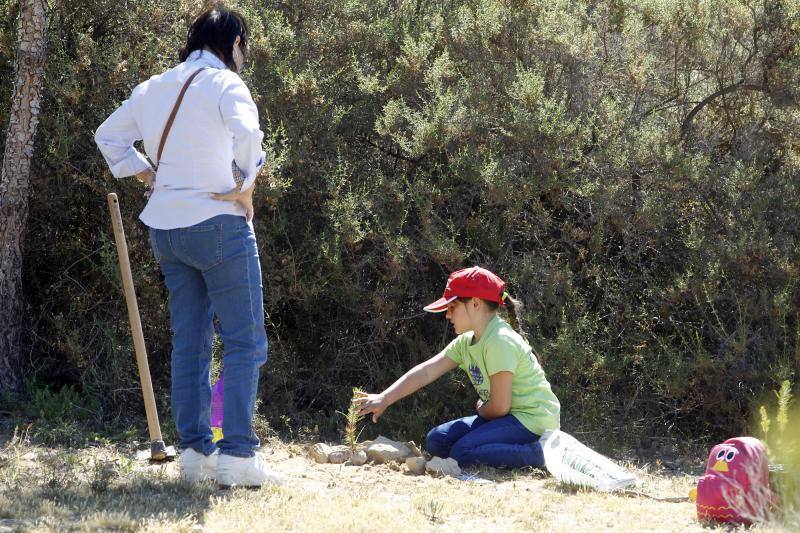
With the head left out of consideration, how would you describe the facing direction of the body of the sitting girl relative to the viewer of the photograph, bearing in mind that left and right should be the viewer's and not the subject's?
facing to the left of the viewer

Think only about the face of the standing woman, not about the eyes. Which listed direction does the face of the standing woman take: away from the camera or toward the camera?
away from the camera

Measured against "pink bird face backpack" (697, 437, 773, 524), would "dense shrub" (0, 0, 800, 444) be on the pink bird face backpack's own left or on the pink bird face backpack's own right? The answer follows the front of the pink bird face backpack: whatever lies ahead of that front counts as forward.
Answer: on the pink bird face backpack's own right

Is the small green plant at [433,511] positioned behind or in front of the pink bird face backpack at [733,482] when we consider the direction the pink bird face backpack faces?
in front

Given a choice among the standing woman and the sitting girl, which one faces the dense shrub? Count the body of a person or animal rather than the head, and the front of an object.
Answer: the standing woman

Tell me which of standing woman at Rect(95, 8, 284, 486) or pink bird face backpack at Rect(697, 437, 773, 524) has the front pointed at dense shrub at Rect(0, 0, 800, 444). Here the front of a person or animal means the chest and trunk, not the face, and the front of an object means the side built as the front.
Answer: the standing woman

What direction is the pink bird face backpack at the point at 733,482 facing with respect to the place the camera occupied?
facing the viewer and to the left of the viewer

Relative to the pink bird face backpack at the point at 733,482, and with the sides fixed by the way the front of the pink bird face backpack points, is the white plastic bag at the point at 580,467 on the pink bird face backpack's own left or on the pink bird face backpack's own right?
on the pink bird face backpack's own right

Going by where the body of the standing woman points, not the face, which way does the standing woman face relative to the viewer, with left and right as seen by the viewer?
facing away from the viewer and to the right of the viewer

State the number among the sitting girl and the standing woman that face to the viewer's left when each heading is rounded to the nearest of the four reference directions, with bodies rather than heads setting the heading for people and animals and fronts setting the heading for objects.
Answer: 1
